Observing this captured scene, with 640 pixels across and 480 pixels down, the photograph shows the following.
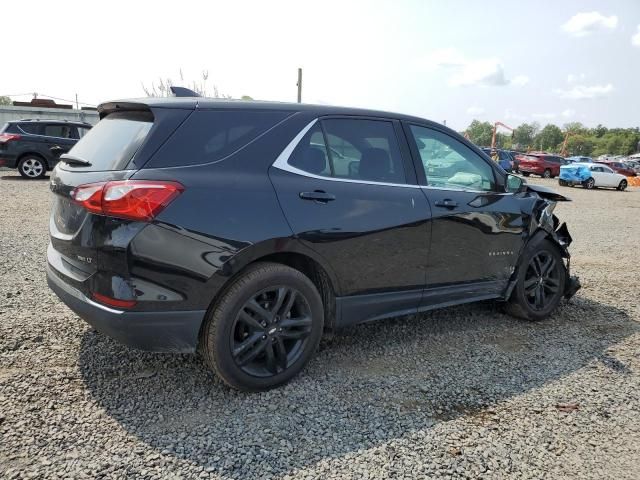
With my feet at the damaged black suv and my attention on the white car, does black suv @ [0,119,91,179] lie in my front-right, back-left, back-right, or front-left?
front-left

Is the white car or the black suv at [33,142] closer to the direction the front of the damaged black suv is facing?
the white car

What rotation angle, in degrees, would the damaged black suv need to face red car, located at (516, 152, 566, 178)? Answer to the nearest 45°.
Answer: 0° — it already faces it

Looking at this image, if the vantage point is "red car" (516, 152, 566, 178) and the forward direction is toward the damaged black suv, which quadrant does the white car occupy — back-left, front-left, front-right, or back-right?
front-left

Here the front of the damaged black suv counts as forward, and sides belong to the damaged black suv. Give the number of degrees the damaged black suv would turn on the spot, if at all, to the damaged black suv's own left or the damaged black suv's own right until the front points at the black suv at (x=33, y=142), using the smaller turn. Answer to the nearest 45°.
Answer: approximately 90° to the damaged black suv's own left

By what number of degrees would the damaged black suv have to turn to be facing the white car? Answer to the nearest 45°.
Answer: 0° — it already faces it

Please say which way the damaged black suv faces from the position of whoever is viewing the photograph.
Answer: facing away from the viewer and to the right of the viewer

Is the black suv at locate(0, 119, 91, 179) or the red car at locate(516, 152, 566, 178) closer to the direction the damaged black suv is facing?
the red car

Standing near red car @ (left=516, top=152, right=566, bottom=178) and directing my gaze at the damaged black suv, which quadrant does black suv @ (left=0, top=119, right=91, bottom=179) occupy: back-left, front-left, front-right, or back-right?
front-right
